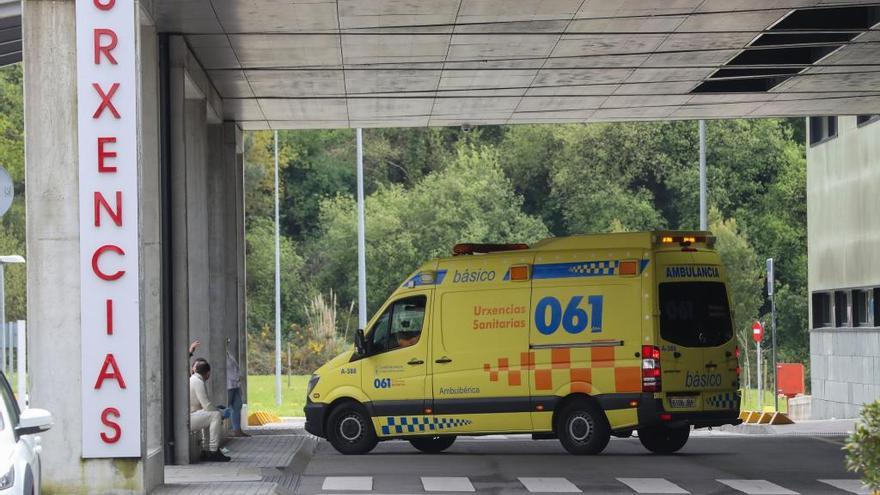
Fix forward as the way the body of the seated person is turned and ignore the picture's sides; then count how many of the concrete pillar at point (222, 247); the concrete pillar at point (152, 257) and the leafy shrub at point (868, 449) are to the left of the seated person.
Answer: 1

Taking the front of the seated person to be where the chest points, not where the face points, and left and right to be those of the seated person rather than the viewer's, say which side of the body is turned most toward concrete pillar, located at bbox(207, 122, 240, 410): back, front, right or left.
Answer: left

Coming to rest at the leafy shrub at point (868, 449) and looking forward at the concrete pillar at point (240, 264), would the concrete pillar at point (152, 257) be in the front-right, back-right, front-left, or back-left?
front-left

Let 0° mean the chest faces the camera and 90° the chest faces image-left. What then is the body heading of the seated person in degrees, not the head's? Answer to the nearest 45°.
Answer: approximately 270°

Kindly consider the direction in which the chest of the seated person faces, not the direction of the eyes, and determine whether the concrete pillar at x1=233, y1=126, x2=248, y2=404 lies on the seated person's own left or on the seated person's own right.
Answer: on the seated person's own left

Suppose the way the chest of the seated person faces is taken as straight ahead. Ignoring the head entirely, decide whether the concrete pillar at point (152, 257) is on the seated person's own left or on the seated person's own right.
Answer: on the seated person's own right

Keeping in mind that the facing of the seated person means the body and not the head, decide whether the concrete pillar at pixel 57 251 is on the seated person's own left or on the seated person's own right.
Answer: on the seated person's own right

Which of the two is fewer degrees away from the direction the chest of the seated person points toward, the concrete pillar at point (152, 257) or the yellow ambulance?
the yellow ambulance

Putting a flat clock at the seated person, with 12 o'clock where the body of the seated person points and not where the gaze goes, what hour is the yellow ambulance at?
The yellow ambulance is roughly at 12 o'clock from the seated person.
